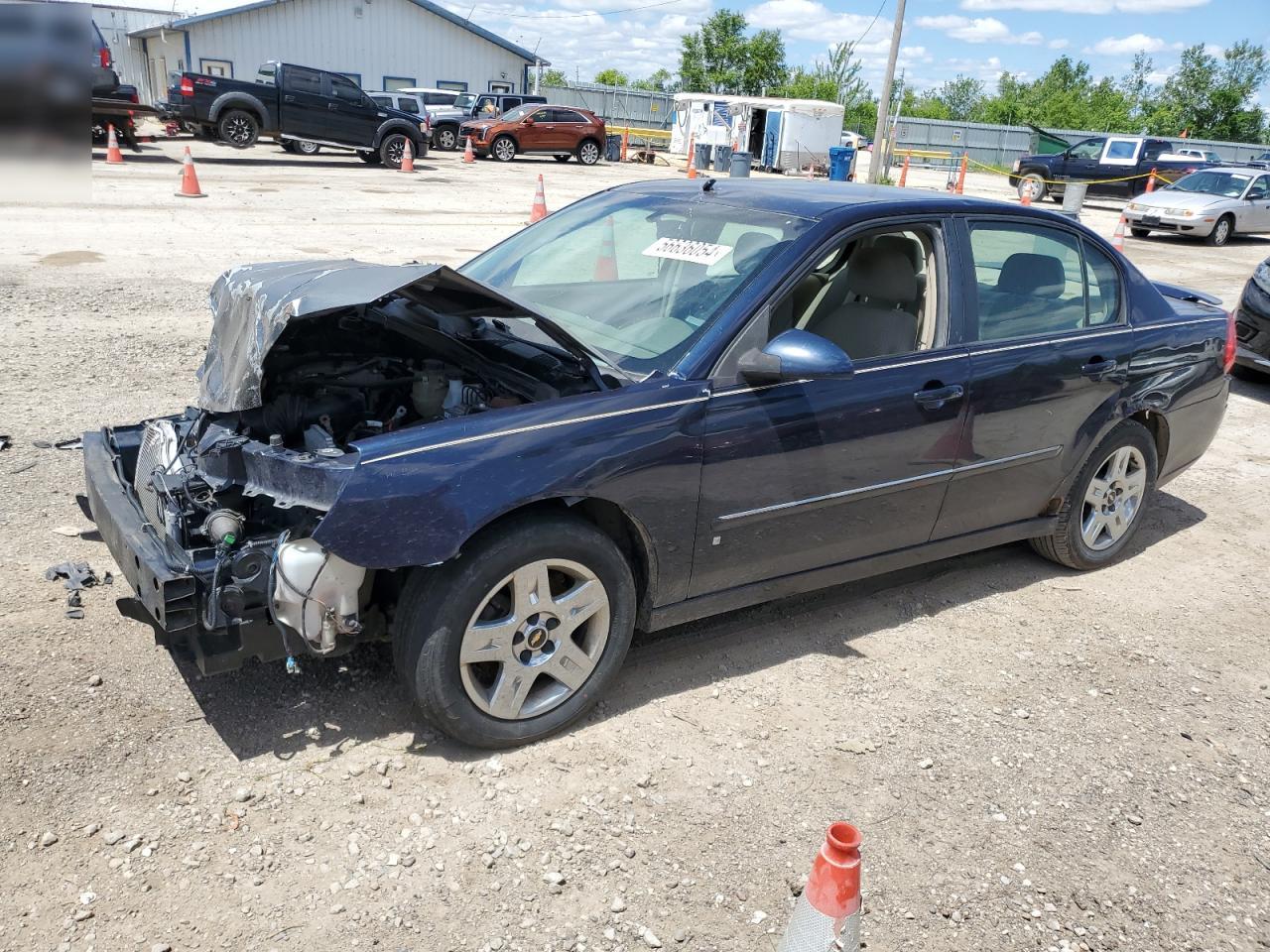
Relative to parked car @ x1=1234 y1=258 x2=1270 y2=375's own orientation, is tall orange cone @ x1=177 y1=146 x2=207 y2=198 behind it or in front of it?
in front

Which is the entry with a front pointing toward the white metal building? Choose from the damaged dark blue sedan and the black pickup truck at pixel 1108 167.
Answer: the black pickup truck

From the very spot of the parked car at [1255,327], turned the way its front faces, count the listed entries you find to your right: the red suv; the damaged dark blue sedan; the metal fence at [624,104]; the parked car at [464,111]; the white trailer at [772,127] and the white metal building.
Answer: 5

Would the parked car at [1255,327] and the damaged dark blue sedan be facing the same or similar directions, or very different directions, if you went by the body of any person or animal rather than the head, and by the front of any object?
same or similar directions

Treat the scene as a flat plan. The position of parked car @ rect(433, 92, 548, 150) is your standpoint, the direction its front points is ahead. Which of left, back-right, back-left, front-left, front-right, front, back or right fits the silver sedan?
left

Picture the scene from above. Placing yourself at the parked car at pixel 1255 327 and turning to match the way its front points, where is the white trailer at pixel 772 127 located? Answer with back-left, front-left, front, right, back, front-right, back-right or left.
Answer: right

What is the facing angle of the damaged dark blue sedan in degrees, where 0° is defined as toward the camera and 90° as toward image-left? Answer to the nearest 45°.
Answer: approximately 45°

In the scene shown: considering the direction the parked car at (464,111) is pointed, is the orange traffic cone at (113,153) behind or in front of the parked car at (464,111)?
in front

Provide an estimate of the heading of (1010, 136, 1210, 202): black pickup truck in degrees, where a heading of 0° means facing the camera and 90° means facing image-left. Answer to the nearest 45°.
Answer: approximately 90°

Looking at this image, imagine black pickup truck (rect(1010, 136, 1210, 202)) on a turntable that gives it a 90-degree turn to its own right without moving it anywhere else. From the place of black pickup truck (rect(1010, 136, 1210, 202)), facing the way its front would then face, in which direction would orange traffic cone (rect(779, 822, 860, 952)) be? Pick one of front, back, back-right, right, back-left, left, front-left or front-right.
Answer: back

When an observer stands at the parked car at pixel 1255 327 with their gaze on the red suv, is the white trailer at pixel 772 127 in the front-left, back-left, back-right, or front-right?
front-right

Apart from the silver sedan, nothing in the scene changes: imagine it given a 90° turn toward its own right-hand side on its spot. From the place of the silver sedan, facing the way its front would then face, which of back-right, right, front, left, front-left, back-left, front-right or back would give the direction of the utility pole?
front-left

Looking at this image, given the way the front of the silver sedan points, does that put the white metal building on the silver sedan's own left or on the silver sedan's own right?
on the silver sedan's own right

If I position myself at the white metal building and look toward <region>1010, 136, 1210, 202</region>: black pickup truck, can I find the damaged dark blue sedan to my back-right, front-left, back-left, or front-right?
front-right

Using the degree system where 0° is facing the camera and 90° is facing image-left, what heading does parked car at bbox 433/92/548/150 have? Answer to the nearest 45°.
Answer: approximately 45°

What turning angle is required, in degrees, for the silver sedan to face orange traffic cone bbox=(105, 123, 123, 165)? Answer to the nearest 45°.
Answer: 0° — it already faces it

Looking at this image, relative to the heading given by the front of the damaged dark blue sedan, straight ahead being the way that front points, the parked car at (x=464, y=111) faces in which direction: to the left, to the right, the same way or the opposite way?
the same way

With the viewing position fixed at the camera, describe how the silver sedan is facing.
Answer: facing the viewer and to the left of the viewer

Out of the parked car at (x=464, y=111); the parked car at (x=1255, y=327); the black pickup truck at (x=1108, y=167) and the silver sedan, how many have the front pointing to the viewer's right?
0
